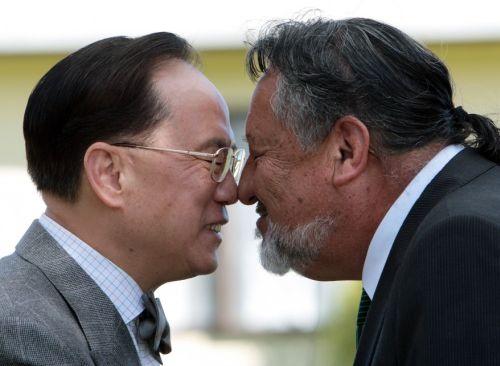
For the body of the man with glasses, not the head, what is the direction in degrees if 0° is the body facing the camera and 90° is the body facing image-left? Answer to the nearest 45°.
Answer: approximately 270°

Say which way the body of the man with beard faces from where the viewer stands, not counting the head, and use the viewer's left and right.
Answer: facing to the left of the viewer

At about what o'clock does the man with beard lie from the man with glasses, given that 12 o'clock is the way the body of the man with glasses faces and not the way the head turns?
The man with beard is roughly at 12 o'clock from the man with glasses.

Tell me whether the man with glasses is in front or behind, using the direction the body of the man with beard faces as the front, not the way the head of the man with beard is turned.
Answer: in front

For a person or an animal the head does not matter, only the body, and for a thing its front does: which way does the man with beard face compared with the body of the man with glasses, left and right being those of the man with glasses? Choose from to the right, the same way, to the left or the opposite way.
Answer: the opposite way

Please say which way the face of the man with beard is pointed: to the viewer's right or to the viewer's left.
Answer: to the viewer's left

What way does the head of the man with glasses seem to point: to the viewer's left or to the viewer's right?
to the viewer's right

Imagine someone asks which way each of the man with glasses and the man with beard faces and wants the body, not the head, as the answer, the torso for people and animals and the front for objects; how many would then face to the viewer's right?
1
